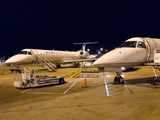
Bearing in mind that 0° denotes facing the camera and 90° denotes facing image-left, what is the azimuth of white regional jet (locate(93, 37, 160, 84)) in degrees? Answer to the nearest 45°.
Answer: approximately 45°

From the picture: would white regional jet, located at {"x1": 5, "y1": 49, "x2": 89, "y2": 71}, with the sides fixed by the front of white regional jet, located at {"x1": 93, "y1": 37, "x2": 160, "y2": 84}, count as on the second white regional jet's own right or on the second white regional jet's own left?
on the second white regional jet's own right
